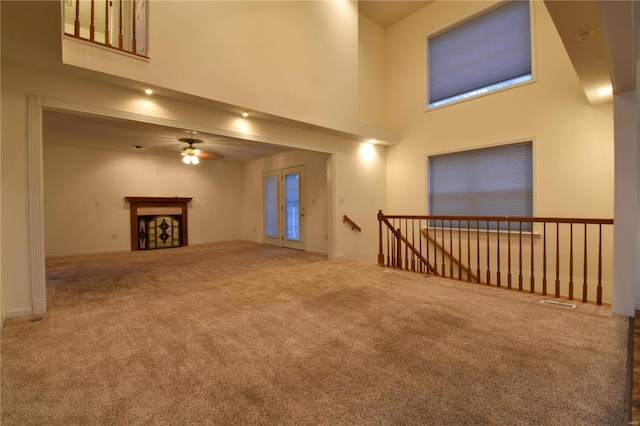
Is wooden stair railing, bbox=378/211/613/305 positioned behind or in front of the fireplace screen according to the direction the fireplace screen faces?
in front

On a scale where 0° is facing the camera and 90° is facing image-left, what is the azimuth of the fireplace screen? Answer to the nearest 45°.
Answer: approximately 315°

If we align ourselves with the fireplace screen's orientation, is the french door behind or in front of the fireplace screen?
in front
